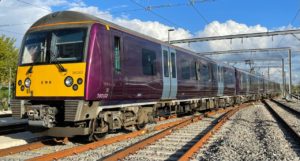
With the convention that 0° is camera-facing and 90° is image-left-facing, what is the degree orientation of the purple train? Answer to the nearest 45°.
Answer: approximately 45°
